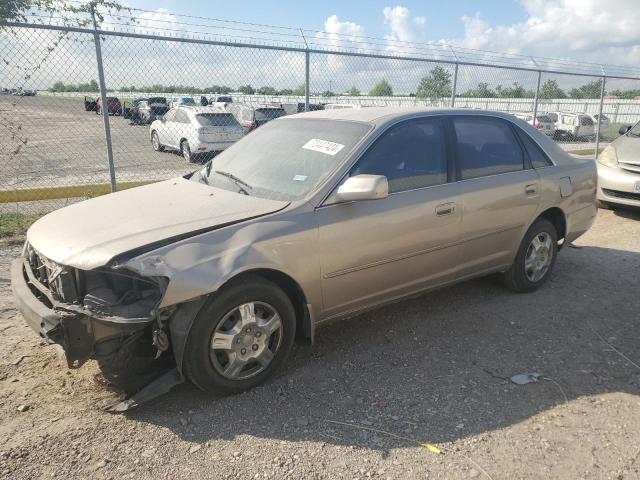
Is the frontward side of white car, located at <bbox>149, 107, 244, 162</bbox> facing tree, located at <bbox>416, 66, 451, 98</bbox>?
no

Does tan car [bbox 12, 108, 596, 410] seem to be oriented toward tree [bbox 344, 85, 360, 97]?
no

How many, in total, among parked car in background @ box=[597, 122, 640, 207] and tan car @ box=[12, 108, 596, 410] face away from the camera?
0

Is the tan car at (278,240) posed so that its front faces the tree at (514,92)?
no

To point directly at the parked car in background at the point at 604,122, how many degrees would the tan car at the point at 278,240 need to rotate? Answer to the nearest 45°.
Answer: approximately 180°

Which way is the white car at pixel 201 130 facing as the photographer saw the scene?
facing away from the viewer and to the left of the viewer

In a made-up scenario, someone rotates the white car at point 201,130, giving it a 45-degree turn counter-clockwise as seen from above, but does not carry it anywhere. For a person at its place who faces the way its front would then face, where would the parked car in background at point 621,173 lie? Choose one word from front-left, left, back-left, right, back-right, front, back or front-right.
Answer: back-left

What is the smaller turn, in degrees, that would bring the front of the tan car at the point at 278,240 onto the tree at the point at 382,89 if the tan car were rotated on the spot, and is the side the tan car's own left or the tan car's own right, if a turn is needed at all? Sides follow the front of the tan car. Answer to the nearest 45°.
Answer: approximately 135° to the tan car's own right

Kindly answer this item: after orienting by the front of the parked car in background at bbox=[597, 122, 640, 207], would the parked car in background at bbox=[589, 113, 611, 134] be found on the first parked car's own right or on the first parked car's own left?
on the first parked car's own right

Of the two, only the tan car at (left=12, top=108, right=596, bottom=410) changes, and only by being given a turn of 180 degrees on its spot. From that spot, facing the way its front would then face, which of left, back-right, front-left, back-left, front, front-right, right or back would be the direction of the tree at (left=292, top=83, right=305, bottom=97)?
front-left

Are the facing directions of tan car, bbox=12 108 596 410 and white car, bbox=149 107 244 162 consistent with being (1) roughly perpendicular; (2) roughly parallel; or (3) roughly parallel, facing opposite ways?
roughly perpendicular

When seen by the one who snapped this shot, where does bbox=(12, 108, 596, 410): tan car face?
facing the viewer and to the left of the viewer

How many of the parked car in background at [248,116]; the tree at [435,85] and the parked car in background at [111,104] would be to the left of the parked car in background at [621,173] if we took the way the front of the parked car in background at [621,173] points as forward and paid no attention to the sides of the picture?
0
